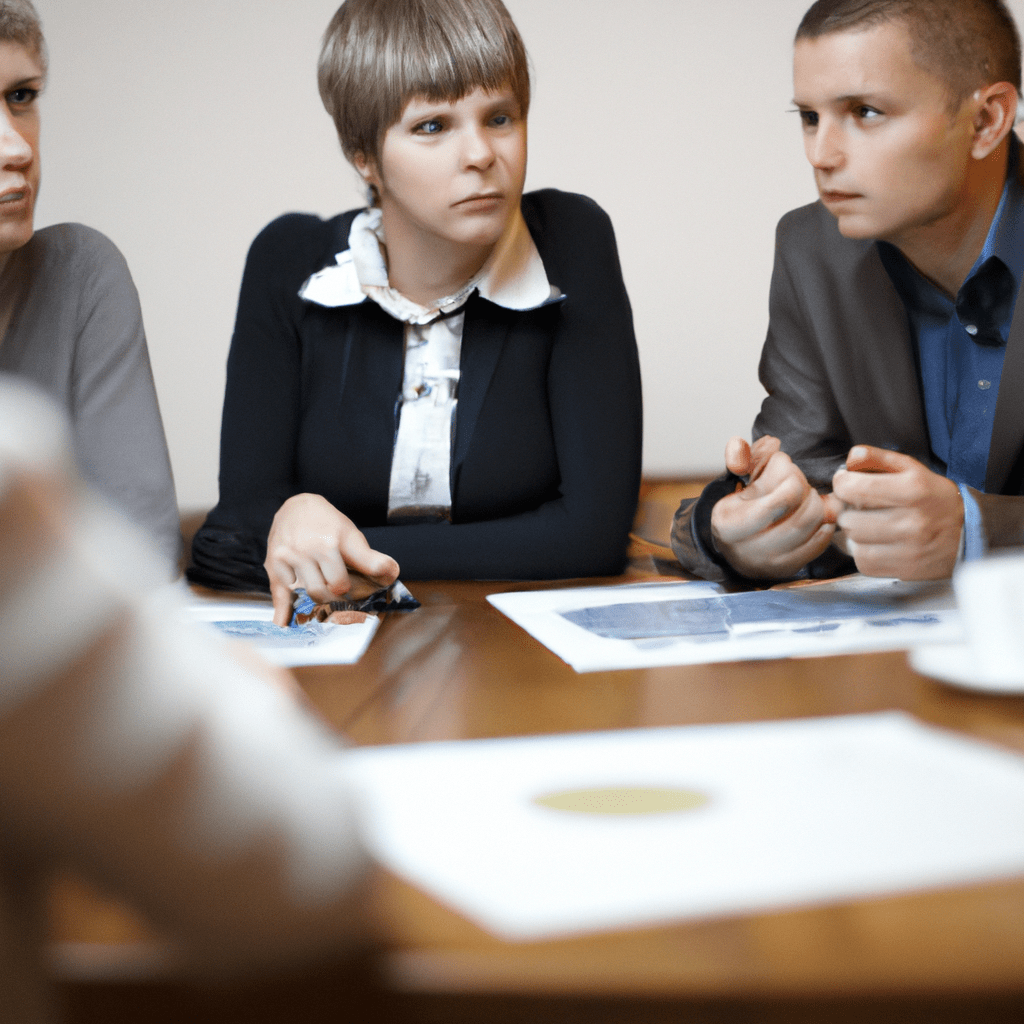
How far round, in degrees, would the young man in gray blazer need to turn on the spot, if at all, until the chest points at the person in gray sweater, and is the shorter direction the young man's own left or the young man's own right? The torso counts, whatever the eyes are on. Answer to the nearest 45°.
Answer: approximately 45° to the young man's own right

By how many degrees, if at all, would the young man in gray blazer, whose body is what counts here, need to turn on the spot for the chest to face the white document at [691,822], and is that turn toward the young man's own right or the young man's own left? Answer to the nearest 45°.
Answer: approximately 45° to the young man's own left

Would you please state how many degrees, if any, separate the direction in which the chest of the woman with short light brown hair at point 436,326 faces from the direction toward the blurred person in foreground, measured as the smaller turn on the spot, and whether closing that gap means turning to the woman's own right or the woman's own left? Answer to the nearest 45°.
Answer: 0° — they already face them

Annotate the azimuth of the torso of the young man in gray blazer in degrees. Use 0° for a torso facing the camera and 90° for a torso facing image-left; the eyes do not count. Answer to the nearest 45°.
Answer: approximately 45°

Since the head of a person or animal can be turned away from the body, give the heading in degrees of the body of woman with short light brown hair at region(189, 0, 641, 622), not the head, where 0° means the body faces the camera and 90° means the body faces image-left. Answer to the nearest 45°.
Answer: approximately 0°
